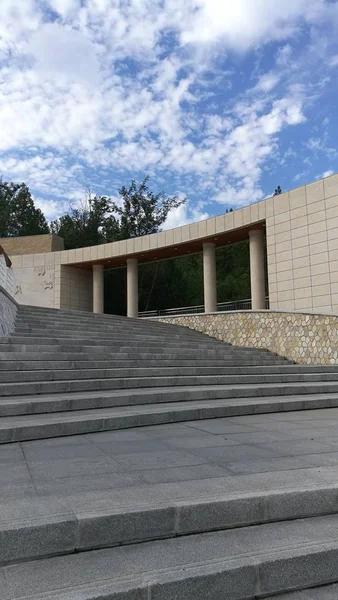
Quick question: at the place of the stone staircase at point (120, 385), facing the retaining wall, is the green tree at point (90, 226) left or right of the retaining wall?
left

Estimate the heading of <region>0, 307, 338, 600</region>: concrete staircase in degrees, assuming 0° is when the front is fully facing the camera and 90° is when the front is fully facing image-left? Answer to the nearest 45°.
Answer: approximately 0°

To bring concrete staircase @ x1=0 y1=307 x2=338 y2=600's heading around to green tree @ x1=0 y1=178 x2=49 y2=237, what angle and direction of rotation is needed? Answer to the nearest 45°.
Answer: approximately 180°

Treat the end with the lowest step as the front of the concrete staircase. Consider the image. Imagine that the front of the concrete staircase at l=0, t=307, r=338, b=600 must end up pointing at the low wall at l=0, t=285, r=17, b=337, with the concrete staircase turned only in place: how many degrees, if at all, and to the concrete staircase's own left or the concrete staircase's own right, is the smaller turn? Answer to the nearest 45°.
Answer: approximately 135° to the concrete staircase's own right

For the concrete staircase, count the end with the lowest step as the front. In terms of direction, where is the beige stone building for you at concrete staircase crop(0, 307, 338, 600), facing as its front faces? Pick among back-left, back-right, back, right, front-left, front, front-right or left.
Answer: back

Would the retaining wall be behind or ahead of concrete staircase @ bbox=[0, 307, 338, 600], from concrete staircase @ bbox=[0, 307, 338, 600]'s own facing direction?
behind

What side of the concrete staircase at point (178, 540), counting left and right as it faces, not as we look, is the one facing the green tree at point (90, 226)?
back

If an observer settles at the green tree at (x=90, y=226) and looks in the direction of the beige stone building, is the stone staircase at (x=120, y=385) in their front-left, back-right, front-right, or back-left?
front-right
